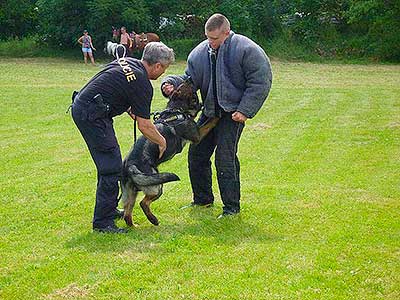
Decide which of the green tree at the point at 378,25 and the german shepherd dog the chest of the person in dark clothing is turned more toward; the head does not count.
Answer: the german shepherd dog

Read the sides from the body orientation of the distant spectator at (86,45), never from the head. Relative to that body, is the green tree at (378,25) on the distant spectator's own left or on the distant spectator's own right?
on the distant spectator's own left

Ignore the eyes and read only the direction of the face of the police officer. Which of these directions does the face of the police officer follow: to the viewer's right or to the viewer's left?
to the viewer's right

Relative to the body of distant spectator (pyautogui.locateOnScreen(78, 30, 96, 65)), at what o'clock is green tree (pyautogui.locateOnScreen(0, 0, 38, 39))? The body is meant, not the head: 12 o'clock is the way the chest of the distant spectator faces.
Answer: The green tree is roughly at 5 o'clock from the distant spectator.

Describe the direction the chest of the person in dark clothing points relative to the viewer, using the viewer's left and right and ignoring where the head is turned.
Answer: facing the viewer and to the left of the viewer

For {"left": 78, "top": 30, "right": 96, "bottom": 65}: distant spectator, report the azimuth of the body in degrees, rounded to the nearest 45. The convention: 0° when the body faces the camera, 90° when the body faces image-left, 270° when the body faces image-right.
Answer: approximately 0°

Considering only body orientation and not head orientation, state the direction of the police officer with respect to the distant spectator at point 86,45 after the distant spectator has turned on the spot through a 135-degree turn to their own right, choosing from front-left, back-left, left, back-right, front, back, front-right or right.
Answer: back-left

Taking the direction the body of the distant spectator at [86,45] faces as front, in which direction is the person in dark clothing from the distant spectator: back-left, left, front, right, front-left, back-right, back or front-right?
front

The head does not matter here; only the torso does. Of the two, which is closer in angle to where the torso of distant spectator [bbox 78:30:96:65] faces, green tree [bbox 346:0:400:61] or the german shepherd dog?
the german shepherd dog

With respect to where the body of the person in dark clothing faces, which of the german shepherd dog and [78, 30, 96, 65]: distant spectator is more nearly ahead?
the german shepherd dog
